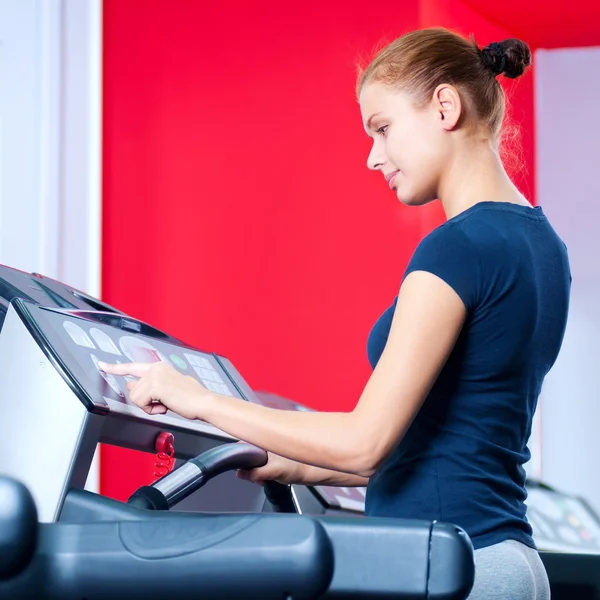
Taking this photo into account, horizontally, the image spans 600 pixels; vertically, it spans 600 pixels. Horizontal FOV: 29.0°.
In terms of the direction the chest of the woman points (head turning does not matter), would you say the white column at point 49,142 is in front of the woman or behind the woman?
in front

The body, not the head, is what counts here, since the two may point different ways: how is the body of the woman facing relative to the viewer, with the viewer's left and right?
facing away from the viewer and to the left of the viewer

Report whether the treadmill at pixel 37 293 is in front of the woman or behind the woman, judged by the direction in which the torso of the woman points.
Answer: in front

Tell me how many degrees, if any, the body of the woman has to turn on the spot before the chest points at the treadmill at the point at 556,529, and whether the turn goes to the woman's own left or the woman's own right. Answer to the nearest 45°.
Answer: approximately 45° to the woman's own right

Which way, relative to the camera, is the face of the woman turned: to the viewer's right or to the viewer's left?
to the viewer's left
